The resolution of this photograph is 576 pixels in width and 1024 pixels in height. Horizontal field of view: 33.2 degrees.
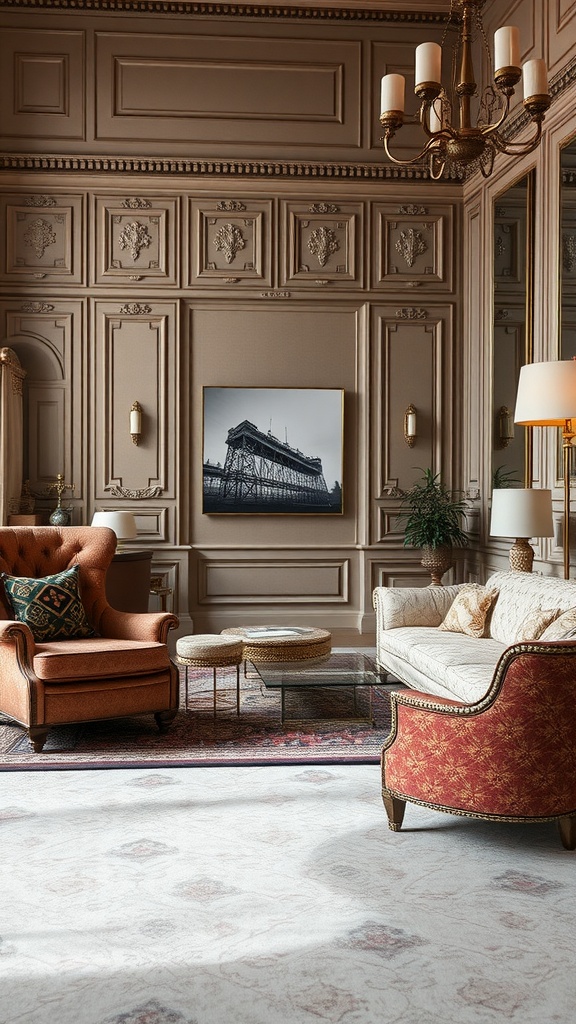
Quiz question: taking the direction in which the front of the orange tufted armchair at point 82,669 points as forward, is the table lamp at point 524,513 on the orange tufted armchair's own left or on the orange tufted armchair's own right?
on the orange tufted armchair's own left

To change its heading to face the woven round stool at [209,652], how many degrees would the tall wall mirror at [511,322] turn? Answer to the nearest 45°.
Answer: approximately 45° to its left

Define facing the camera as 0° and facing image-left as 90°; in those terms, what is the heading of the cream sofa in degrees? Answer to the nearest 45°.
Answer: approximately 45°

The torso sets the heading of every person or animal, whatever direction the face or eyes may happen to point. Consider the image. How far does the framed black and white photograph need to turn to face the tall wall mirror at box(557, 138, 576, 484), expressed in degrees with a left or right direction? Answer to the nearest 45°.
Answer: approximately 45° to its left

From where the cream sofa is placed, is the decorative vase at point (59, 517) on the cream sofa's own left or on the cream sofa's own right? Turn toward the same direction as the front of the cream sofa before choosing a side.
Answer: on the cream sofa's own right

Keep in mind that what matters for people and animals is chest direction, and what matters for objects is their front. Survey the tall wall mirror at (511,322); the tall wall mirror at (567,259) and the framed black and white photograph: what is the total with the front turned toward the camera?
1

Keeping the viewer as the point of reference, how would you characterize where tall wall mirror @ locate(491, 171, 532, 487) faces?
facing to the left of the viewer

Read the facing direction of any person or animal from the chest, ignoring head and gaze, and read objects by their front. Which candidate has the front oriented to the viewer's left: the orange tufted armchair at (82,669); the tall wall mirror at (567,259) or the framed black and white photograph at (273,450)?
the tall wall mirror

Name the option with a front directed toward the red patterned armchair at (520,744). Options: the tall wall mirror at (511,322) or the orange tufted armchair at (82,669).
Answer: the orange tufted armchair

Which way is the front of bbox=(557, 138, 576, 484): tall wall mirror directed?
to the viewer's left
